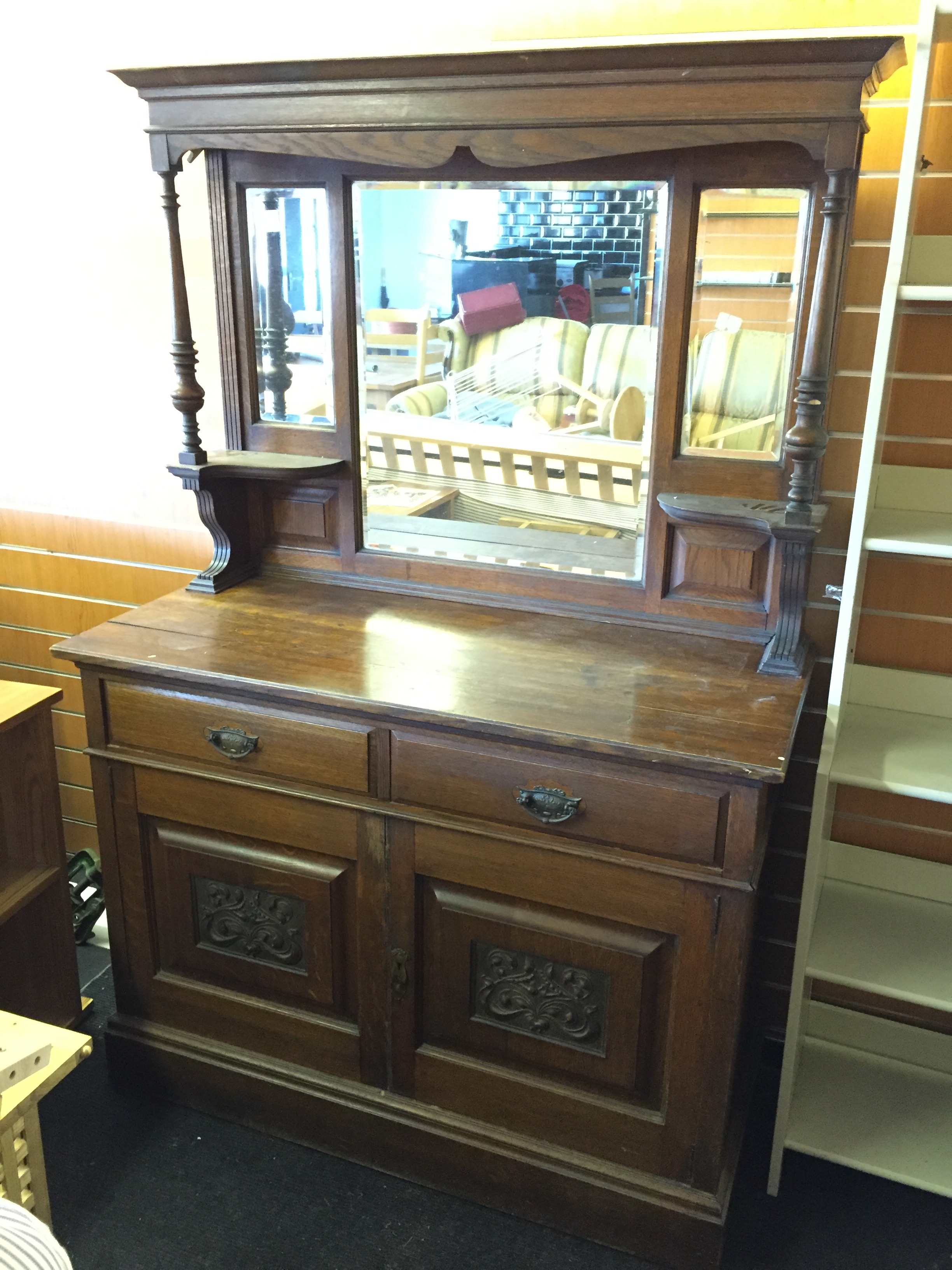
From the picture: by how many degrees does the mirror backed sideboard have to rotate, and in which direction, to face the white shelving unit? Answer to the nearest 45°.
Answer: approximately 135° to its left

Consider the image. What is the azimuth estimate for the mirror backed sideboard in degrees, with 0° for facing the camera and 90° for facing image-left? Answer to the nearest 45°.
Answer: approximately 45°

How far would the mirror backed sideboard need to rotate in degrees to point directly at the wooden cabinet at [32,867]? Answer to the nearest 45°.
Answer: approximately 45° to its right
